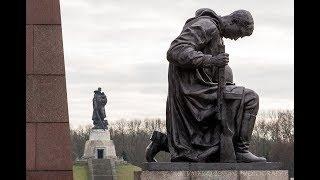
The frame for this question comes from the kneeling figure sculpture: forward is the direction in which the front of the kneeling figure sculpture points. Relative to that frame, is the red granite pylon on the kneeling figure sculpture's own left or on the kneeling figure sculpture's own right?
on the kneeling figure sculpture's own right
